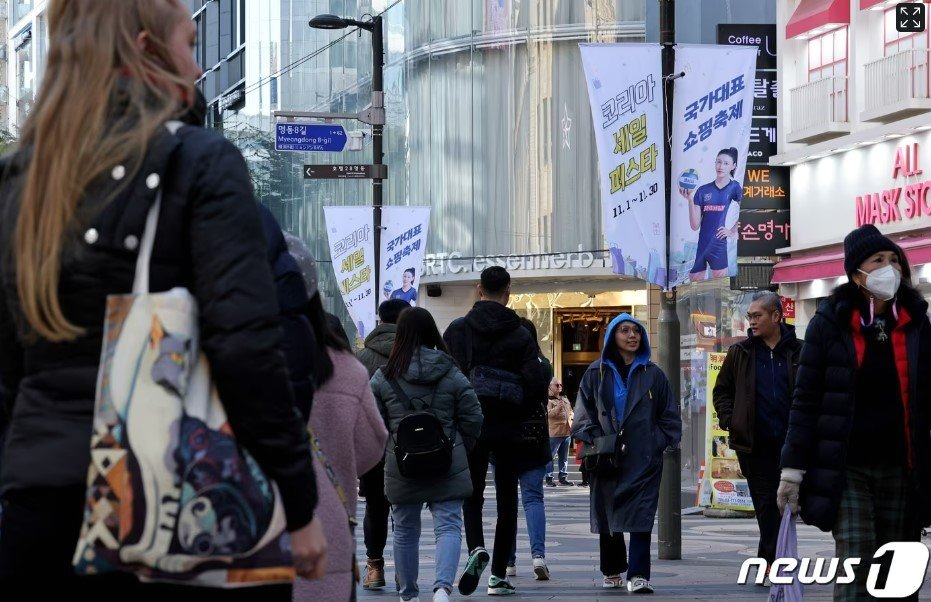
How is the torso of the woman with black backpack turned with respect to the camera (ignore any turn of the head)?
away from the camera

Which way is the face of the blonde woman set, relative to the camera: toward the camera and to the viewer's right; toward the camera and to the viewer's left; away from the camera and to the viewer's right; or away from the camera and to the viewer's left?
away from the camera and to the viewer's right

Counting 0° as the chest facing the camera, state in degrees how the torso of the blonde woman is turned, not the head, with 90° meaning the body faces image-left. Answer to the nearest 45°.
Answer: approximately 225°

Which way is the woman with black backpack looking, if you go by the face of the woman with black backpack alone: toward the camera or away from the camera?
away from the camera

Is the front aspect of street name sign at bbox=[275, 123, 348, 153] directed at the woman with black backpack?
yes

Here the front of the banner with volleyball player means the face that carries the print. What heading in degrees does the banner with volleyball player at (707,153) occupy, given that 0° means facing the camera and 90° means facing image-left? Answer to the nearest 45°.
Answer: approximately 0°

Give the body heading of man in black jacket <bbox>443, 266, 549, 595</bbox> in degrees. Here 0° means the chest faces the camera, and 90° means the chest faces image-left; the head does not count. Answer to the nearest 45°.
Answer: approximately 180°
